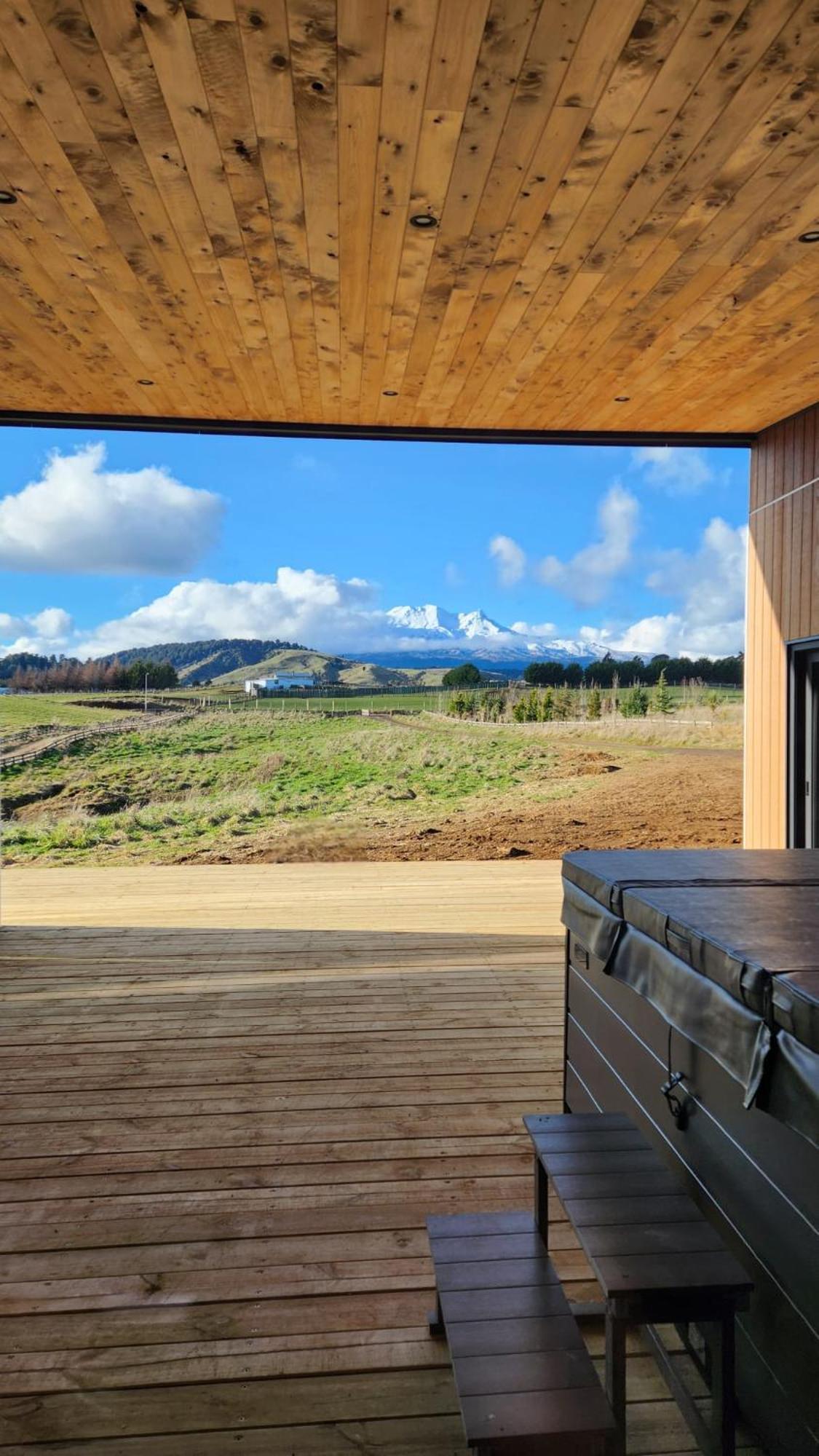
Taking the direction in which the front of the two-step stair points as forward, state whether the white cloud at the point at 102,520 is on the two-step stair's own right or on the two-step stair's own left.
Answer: on the two-step stair's own right

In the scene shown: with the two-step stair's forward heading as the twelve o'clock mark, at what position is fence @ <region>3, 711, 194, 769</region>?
The fence is roughly at 2 o'clock from the two-step stair.

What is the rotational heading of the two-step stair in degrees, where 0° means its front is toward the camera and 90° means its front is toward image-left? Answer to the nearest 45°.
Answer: approximately 90°

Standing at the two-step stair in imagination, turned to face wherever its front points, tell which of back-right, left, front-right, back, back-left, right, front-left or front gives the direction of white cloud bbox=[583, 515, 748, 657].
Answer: right

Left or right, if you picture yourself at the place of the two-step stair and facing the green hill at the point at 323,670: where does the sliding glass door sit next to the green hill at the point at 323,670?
right

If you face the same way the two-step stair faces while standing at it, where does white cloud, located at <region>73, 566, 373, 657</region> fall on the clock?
The white cloud is roughly at 2 o'clock from the two-step stair.

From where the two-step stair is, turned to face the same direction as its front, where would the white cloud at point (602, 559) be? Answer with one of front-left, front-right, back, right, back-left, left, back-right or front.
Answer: right

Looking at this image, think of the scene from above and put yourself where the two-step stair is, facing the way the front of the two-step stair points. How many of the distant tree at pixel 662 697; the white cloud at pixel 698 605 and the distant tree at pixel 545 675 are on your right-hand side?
3

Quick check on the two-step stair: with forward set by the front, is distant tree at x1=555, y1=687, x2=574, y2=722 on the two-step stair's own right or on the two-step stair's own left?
on the two-step stair's own right

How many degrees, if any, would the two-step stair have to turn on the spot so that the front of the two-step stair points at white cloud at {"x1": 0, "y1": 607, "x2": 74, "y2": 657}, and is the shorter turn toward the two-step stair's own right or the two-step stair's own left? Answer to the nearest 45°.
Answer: approximately 45° to the two-step stair's own right

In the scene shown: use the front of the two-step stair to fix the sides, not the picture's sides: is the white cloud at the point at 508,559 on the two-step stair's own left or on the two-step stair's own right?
on the two-step stair's own right
